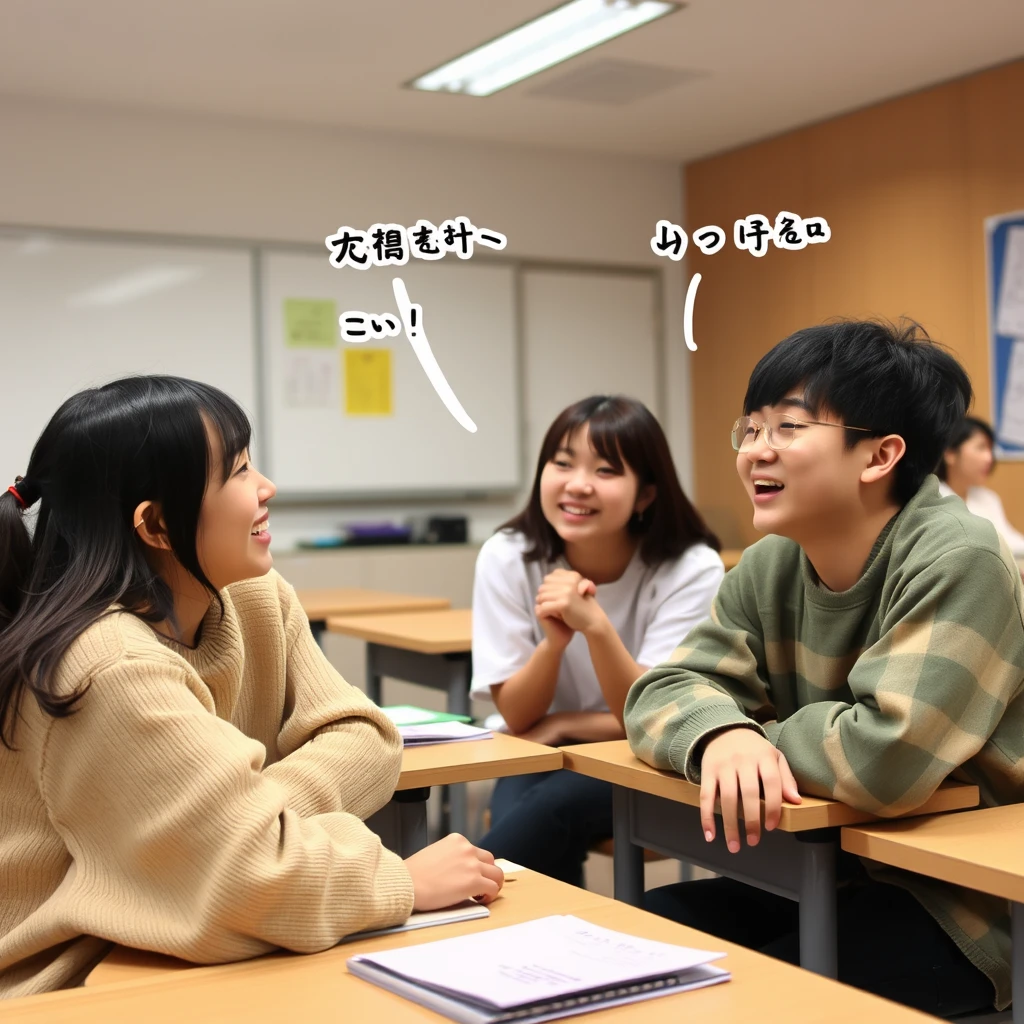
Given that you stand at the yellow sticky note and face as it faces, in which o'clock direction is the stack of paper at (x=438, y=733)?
The stack of paper is roughly at 12 o'clock from the yellow sticky note.

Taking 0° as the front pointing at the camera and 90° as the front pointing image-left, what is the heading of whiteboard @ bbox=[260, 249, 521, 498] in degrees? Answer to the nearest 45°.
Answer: approximately 0°

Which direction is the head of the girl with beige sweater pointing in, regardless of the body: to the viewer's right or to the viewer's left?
to the viewer's right

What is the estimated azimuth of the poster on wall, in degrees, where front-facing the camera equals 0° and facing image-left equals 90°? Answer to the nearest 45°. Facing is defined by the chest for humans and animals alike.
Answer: approximately 45°

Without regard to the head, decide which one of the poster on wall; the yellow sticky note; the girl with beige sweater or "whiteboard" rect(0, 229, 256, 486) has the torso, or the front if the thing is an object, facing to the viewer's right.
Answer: the girl with beige sweater

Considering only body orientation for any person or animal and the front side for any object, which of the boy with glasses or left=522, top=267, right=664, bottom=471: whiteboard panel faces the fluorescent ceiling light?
the whiteboard panel

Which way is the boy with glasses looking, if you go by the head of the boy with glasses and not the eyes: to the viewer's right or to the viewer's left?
to the viewer's left

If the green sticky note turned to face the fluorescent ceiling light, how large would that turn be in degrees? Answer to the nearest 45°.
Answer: approximately 45° to its left

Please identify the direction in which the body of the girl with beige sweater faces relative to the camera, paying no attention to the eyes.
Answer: to the viewer's right

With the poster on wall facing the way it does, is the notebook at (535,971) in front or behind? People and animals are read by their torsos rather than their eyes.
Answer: in front

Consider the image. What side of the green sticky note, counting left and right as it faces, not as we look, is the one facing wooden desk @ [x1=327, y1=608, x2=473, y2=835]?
front
